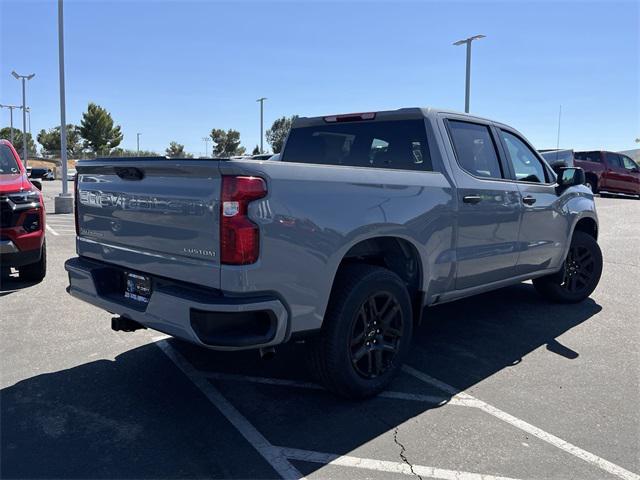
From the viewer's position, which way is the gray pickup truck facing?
facing away from the viewer and to the right of the viewer
